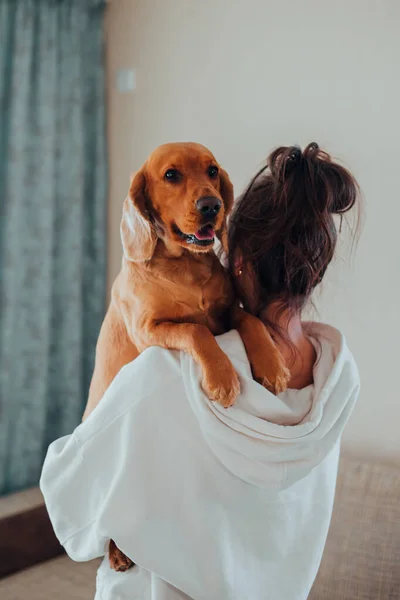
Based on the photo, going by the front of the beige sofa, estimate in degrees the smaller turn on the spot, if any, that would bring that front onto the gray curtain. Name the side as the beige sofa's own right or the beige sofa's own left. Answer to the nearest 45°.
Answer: approximately 90° to the beige sofa's own right

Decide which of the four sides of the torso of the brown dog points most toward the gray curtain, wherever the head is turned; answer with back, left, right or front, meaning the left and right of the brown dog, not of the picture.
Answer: back

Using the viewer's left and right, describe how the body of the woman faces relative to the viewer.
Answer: facing away from the viewer and to the left of the viewer

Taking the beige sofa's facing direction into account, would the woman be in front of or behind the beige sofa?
in front

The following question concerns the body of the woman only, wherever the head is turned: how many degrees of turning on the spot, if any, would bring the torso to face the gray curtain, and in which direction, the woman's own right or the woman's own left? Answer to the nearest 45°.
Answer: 0° — they already face it

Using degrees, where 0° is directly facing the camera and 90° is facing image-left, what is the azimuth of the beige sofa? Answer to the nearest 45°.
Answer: approximately 45°

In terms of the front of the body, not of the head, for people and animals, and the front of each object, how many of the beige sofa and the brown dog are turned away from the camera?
0

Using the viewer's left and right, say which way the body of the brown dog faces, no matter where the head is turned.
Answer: facing the viewer and to the right of the viewer
